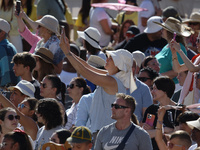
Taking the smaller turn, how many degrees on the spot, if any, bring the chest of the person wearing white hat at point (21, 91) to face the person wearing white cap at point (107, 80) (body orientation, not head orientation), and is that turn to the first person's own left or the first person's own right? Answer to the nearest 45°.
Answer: approximately 135° to the first person's own left

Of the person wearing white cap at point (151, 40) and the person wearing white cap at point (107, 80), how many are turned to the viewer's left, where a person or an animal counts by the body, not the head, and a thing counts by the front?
1

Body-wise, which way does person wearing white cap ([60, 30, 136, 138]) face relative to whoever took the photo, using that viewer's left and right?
facing to the left of the viewer

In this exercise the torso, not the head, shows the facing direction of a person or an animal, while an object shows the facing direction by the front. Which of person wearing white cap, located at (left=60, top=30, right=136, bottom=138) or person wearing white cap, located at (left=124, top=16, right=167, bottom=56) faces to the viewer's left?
person wearing white cap, located at (left=60, top=30, right=136, bottom=138)

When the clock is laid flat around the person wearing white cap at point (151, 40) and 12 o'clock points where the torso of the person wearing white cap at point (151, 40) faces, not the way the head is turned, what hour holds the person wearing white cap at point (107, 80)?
the person wearing white cap at point (107, 80) is roughly at 2 o'clock from the person wearing white cap at point (151, 40).

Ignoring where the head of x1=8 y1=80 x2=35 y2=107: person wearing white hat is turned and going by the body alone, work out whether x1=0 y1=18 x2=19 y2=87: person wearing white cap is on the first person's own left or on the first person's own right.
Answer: on the first person's own right

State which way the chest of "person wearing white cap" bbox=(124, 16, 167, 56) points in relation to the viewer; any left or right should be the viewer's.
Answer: facing the viewer and to the right of the viewer
